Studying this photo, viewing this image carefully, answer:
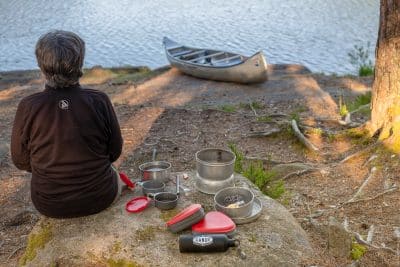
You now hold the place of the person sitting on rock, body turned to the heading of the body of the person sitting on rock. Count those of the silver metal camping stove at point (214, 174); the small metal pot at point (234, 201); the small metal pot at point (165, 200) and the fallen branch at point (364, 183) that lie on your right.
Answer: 4

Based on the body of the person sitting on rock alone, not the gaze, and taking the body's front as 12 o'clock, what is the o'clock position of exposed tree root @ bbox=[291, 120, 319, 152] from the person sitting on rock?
The exposed tree root is roughly at 2 o'clock from the person sitting on rock.

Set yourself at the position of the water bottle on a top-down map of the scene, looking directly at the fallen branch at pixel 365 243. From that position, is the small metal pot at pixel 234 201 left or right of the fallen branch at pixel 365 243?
left

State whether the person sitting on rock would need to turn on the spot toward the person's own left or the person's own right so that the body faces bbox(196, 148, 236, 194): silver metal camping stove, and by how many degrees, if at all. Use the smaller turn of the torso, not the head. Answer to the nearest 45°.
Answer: approximately 90° to the person's own right

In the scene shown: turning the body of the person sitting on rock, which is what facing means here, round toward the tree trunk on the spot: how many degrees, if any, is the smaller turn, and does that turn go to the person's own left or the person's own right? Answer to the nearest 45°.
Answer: approximately 90° to the person's own right

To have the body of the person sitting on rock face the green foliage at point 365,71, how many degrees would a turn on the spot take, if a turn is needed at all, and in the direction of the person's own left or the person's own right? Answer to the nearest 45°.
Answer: approximately 45° to the person's own right

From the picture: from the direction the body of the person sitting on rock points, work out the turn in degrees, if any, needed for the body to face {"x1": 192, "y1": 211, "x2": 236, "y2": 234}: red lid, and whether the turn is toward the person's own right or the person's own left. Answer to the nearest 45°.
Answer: approximately 135° to the person's own right

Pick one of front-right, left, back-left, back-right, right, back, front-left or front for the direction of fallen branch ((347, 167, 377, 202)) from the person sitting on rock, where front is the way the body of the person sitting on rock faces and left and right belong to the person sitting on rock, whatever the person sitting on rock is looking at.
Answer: right

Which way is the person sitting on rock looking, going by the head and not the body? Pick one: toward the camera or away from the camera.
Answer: away from the camera

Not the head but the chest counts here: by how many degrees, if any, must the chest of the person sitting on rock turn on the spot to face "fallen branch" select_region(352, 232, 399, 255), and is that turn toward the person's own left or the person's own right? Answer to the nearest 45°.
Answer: approximately 90° to the person's own right

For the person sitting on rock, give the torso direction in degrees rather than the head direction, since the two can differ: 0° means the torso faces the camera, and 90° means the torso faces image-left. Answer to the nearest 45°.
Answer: approximately 180°
